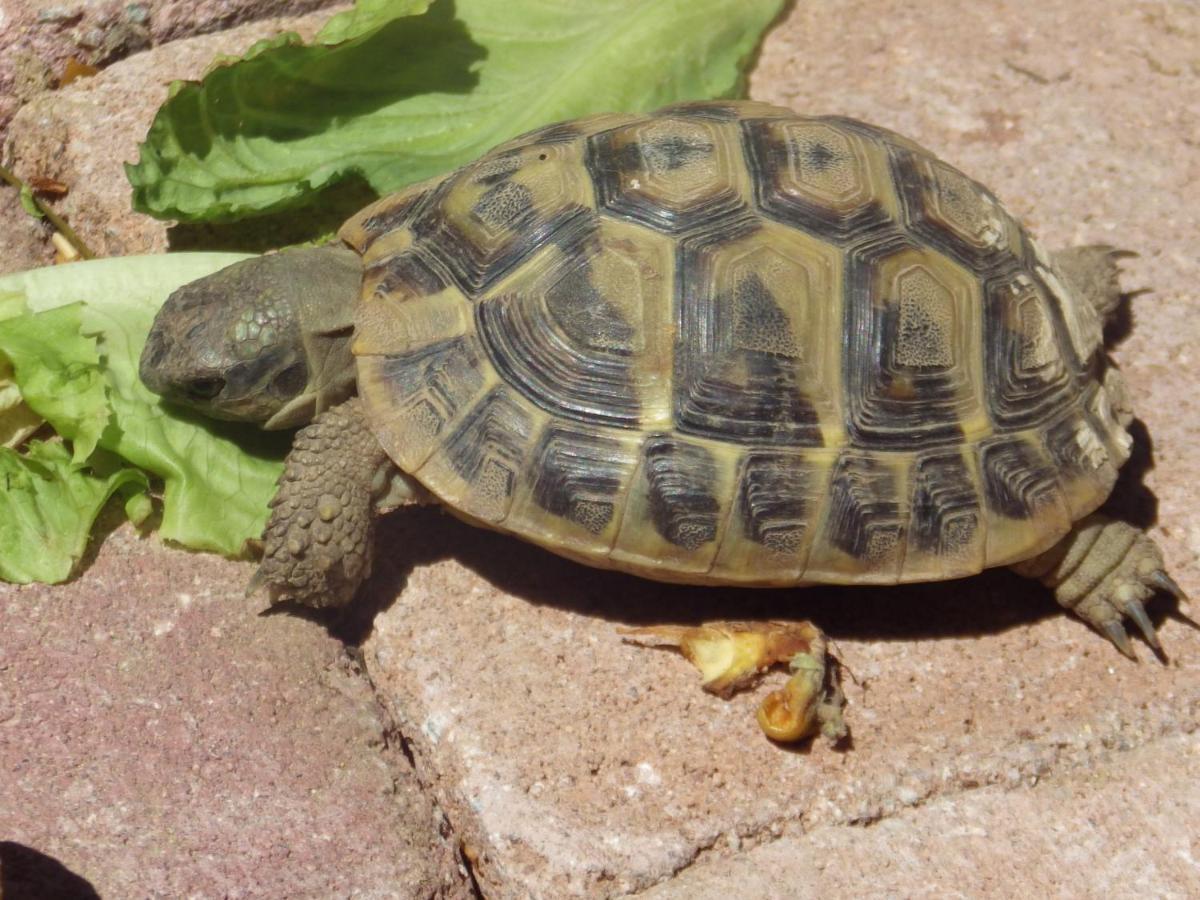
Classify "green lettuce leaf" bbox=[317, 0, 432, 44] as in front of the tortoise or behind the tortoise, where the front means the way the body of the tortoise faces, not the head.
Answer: in front

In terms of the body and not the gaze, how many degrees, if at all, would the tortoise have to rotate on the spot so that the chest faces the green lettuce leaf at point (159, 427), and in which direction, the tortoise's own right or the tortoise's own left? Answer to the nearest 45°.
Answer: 0° — it already faces it

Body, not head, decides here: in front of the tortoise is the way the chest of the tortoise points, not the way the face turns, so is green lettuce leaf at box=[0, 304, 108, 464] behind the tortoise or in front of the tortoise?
in front

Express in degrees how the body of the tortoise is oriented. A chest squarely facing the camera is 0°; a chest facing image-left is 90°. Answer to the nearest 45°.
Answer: approximately 90°

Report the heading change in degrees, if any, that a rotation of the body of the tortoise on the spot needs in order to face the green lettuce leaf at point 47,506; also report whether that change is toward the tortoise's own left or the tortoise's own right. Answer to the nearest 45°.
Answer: approximately 45° to the tortoise's own left

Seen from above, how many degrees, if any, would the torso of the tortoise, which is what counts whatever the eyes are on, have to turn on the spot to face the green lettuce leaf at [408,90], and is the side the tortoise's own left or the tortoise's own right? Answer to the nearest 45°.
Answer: approximately 45° to the tortoise's own right
